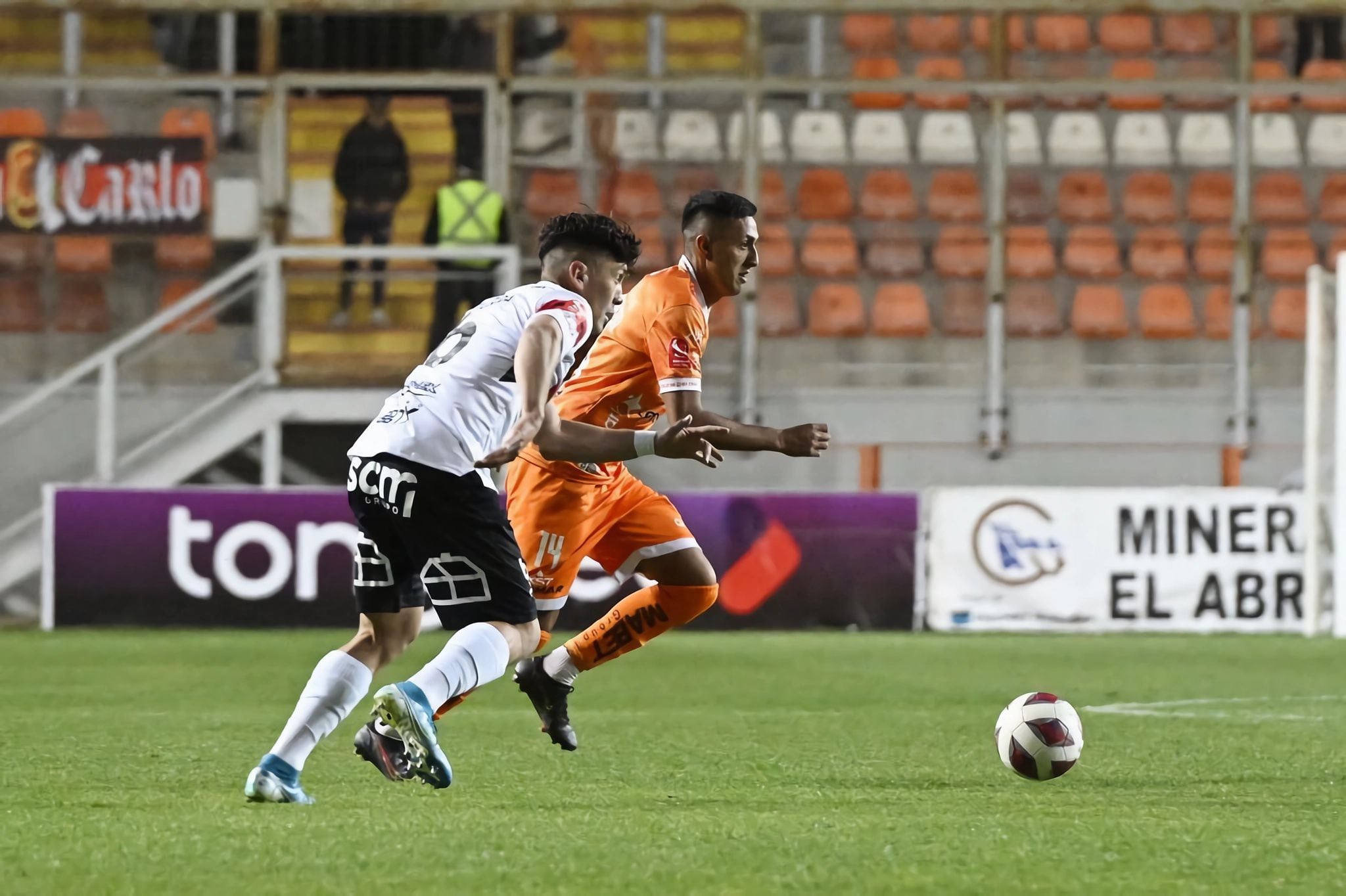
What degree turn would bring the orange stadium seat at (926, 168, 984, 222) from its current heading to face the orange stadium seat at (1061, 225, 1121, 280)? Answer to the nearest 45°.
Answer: approximately 90° to its left

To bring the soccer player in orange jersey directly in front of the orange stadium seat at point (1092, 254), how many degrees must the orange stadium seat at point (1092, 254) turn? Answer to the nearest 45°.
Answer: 0° — it already faces them

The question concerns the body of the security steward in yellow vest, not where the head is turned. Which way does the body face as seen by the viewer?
away from the camera

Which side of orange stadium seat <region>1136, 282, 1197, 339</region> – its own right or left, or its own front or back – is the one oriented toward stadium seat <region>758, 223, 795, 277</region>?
right

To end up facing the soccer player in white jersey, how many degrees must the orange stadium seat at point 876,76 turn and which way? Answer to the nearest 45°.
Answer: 0° — it already faces them

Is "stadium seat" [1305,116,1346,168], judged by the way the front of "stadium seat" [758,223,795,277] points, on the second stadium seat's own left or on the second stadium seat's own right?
on the second stadium seat's own left

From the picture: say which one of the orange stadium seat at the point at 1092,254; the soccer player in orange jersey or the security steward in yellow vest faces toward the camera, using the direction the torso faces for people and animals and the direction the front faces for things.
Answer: the orange stadium seat

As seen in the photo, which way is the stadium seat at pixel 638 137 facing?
toward the camera

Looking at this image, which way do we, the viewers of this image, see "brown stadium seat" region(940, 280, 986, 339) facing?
facing the viewer

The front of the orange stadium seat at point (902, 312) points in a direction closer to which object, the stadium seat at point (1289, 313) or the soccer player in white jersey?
the soccer player in white jersey

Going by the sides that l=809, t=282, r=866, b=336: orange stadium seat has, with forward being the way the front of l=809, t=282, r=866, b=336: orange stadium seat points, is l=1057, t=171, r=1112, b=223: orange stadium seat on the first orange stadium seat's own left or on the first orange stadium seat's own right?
on the first orange stadium seat's own left

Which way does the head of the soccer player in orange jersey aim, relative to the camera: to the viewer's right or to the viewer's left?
to the viewer's right

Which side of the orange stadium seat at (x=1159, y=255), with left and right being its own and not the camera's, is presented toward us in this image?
front

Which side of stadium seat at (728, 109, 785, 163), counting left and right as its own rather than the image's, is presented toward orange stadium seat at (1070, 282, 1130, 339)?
left

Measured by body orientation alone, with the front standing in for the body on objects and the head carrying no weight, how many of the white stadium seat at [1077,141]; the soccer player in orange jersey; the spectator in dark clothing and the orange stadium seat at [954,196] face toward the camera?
3
